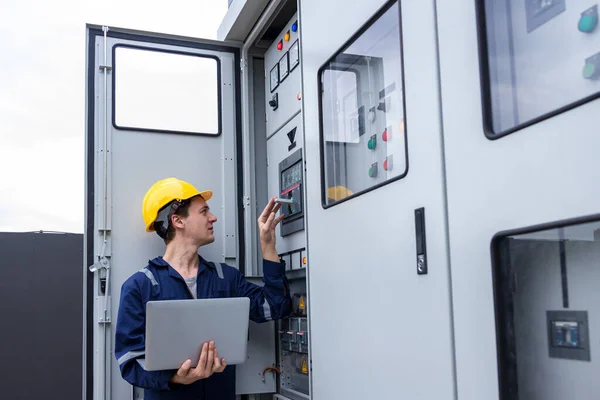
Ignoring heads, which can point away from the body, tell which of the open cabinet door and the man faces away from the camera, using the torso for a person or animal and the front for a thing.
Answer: the open cabinet door

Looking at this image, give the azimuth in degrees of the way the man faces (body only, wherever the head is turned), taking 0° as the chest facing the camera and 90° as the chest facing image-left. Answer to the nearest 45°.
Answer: approximately 315°

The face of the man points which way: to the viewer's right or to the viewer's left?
to the viewer's right
